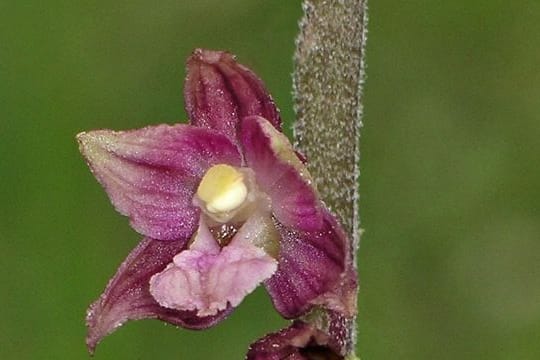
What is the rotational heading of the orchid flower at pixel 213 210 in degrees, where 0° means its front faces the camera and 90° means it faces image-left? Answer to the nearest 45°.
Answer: approximately 45°
